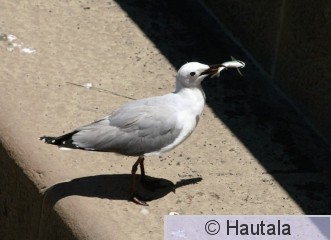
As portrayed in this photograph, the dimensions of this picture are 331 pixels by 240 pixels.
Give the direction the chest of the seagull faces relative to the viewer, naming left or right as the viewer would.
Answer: facing to the right of the viewer
